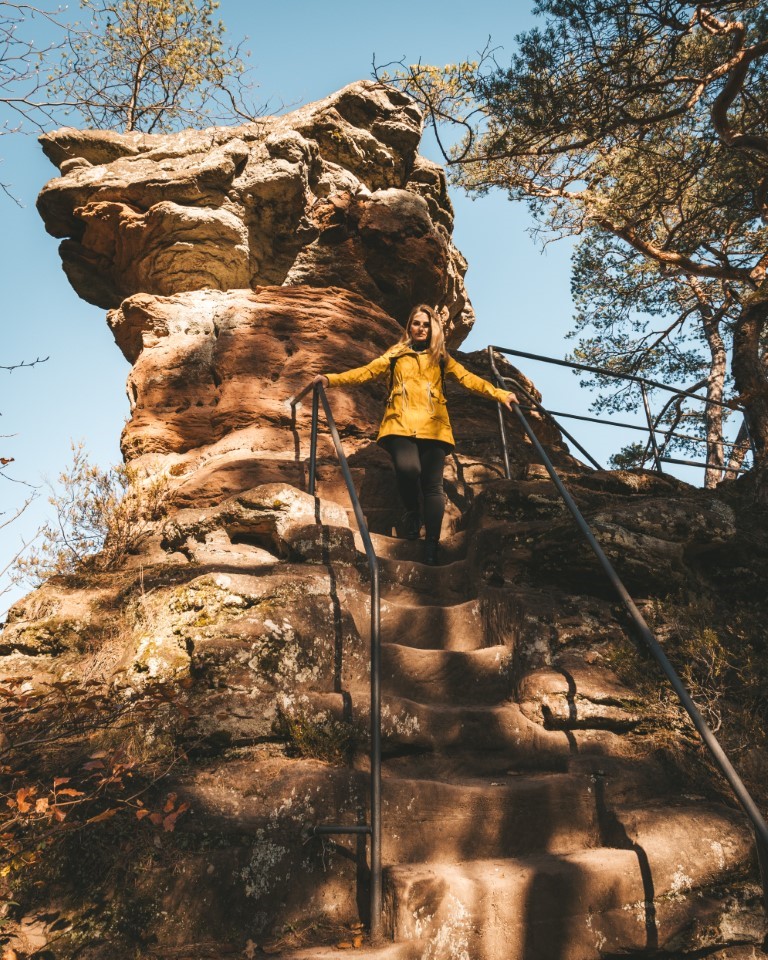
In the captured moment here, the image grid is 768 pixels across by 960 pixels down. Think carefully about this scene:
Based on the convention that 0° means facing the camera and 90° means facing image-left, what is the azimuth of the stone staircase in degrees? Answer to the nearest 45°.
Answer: approximately 0°

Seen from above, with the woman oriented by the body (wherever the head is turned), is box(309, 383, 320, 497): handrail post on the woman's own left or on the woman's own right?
on the woman's own right

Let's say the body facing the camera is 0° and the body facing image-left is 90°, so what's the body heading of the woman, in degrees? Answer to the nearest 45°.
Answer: approximately 0°

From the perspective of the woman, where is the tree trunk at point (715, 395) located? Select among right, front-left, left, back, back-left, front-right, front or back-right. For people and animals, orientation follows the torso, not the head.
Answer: back-left
